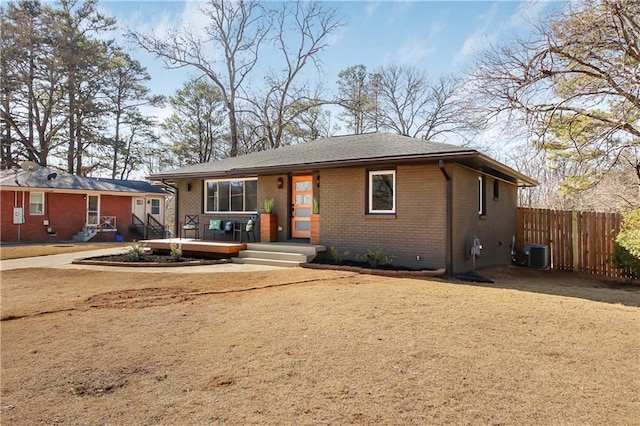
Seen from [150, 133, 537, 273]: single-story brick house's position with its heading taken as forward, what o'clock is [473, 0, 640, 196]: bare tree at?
The bare tree is roughly at 7 o'clock from the single-story brick house.

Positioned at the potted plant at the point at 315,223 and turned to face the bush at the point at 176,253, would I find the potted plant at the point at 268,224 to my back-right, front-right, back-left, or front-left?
front-right

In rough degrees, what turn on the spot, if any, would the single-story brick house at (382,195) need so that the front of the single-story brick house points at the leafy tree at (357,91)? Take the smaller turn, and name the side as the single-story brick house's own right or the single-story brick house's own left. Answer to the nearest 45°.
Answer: approximately 135° to the single-story brick house's own right

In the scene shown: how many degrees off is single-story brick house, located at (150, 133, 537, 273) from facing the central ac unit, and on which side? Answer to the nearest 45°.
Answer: approximately 135° to its left

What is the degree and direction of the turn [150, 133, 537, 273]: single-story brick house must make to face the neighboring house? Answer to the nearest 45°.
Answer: approximately 90° to its right

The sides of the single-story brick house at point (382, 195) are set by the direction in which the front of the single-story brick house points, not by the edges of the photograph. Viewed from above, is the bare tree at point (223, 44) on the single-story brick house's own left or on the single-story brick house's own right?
on the single-story brick house's own right

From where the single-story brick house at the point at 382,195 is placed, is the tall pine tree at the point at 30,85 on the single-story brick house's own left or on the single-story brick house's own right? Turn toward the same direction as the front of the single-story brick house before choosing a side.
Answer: on the single-story brick house's own right

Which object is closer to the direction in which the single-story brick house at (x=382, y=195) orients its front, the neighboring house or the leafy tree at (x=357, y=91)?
the neighboring house

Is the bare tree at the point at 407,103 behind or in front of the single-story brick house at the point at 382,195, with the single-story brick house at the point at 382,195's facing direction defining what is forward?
behind
